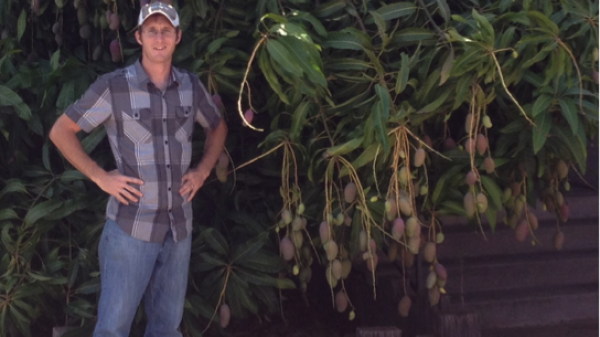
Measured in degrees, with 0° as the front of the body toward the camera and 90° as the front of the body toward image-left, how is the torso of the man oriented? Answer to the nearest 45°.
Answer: approximately 315°

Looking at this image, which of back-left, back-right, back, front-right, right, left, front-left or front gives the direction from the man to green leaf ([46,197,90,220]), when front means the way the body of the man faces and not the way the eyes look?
back
